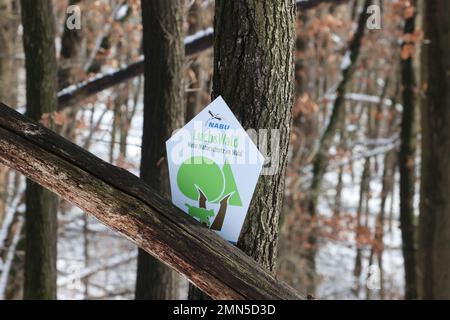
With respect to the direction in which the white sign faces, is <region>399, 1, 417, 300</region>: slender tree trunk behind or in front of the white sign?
behind

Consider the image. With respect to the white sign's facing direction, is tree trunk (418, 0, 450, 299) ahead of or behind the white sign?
behind

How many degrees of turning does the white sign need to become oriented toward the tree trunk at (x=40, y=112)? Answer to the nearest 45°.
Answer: approximately 135° to its right

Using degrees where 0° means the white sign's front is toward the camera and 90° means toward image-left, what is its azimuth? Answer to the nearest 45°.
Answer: approximately 0°

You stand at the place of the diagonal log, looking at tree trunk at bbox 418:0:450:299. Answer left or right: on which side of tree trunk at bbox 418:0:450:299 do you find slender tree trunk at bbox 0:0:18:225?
left
